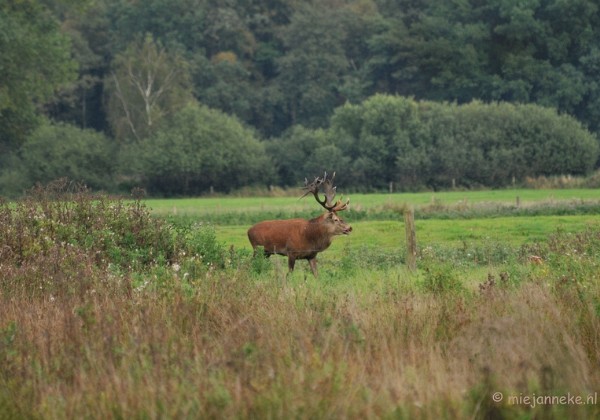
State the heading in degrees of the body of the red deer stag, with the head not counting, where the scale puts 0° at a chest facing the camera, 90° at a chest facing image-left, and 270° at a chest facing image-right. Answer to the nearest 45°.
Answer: approximately 270°

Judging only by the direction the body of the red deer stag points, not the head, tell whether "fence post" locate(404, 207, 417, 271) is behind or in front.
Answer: in front
